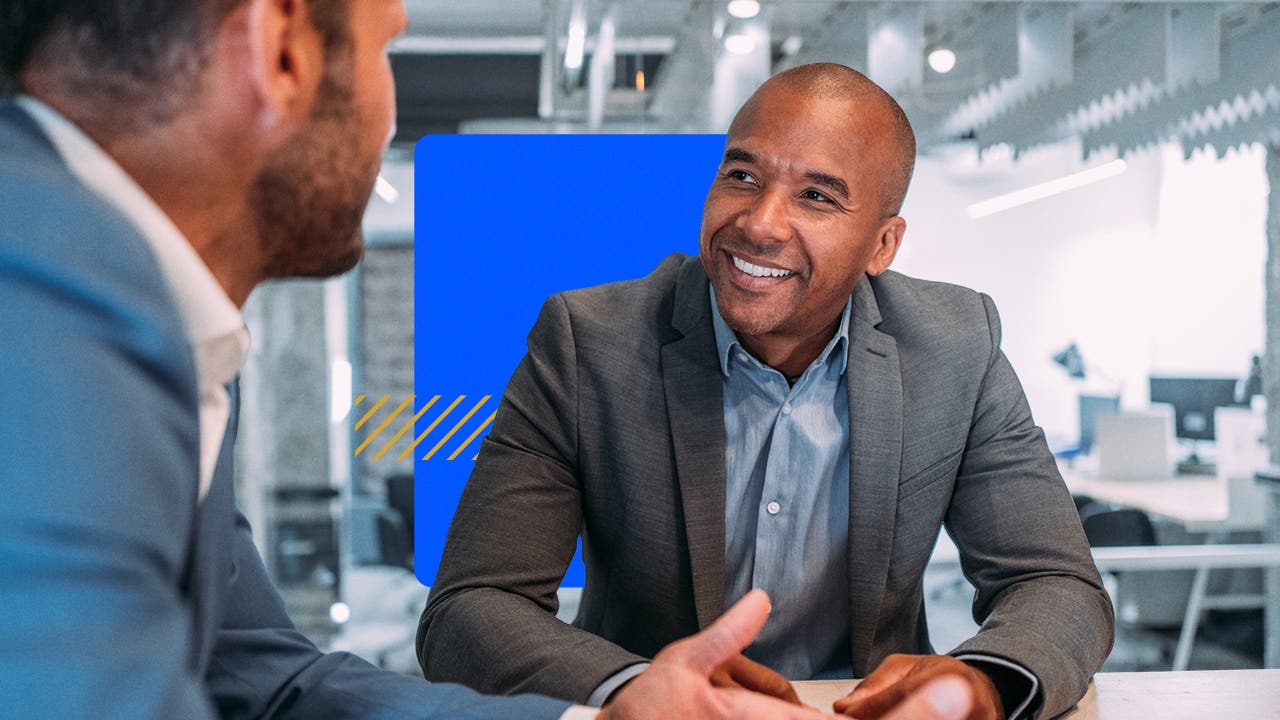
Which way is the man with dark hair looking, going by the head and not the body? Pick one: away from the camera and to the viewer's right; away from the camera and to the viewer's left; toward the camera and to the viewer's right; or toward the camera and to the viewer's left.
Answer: away from the camera and to the viewer's right

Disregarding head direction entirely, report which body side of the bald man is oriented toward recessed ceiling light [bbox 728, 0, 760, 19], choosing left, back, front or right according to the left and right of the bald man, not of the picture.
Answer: back

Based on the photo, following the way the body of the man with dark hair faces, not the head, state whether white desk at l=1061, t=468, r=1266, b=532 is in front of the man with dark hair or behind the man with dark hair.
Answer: in front

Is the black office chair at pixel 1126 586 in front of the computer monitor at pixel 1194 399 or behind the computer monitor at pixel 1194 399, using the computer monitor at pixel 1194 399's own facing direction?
in front

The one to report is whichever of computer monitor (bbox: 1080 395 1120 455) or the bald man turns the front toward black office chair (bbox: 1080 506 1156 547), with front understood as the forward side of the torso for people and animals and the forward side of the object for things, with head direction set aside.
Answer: the computer monitor

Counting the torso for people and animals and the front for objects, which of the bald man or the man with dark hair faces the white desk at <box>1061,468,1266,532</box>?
the man with dark hair

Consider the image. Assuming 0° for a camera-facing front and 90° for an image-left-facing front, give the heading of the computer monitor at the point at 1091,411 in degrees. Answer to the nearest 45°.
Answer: approximately 0°
